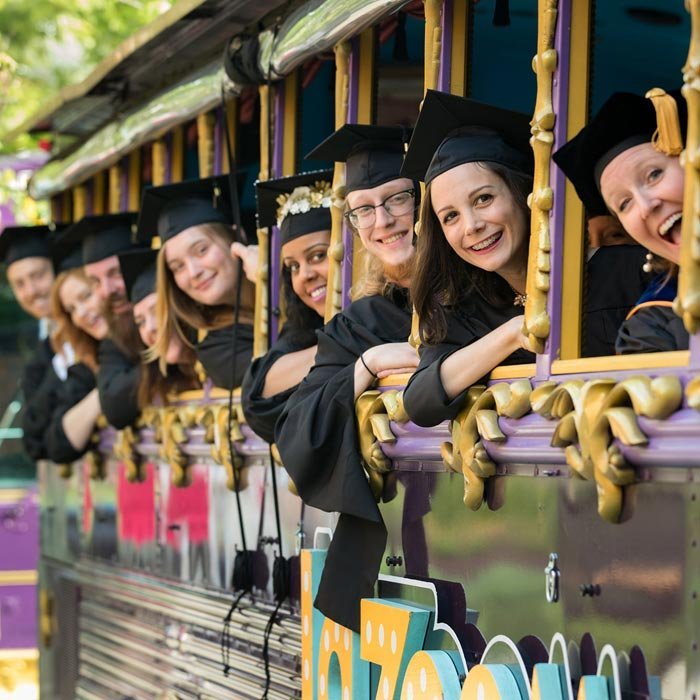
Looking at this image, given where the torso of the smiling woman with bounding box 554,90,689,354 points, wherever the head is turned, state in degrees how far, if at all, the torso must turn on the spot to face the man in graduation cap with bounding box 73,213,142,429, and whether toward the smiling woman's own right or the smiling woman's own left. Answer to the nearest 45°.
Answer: approximately 135° to the smiling woman's own right

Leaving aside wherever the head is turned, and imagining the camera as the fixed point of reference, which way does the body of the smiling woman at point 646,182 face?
toward the camera

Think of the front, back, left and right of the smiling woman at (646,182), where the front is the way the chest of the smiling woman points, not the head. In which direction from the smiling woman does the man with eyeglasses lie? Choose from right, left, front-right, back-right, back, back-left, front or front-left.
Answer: back-right

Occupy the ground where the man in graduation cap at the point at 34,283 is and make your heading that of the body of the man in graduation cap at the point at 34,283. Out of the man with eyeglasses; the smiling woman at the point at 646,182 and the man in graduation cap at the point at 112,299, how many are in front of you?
3

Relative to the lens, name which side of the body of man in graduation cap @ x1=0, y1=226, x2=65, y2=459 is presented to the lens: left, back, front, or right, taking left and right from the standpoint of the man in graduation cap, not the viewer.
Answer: front

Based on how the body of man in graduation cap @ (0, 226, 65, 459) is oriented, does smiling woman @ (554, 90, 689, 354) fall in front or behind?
in front

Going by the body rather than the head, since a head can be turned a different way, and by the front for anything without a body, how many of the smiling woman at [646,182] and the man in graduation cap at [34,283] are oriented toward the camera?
2

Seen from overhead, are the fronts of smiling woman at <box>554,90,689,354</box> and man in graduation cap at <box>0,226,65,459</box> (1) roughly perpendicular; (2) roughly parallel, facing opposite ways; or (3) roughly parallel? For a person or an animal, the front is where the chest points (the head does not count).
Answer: roughly parallel

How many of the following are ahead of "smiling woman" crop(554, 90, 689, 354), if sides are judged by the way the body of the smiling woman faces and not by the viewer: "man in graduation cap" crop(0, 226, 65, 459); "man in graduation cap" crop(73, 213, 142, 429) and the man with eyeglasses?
0

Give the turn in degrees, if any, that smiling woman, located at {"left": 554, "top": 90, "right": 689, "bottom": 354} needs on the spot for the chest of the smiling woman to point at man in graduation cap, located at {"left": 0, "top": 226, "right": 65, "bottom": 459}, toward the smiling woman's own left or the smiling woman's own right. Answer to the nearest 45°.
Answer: approximately 135° to the smiling woman's own right

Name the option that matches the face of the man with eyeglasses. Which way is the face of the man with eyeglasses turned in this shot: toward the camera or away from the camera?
toward the camera

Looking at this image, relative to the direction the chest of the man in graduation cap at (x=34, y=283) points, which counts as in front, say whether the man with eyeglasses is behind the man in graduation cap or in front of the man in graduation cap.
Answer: in front
